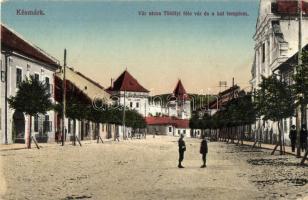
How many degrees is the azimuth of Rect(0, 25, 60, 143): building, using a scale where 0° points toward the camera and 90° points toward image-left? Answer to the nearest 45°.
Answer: approximately 315°
